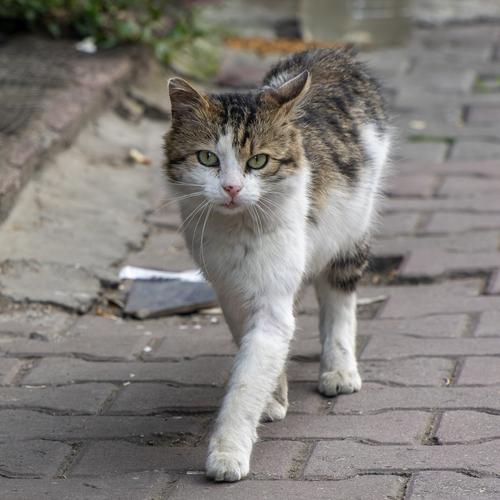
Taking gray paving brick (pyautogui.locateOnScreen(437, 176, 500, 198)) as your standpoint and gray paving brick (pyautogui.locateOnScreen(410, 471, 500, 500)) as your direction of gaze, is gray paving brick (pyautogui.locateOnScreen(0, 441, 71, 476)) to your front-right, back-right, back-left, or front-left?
front-right

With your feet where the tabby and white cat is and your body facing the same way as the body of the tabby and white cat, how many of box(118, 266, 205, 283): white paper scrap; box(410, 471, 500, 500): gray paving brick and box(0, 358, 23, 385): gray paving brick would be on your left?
1

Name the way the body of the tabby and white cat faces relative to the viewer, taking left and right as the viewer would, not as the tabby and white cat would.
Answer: facing the viewer and to the left of the viewer

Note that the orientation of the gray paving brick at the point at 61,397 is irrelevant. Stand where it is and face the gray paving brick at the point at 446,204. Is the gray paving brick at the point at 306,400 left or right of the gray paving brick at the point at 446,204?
right

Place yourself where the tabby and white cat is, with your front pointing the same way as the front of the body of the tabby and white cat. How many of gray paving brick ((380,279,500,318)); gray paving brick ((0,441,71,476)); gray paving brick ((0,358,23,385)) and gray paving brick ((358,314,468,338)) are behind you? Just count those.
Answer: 2

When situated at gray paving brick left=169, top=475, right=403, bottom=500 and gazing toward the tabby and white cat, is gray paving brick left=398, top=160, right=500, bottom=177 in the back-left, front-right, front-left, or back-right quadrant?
front-right

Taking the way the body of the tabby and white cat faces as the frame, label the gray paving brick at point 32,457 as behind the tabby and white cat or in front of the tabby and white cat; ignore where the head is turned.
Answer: in front

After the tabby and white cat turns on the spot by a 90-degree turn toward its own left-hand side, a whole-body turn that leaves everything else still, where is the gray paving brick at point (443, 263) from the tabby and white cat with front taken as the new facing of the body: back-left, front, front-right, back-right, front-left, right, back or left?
left

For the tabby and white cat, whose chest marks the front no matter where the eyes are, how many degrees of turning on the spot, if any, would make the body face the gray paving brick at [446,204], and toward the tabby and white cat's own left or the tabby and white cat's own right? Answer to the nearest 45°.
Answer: approximately 180°

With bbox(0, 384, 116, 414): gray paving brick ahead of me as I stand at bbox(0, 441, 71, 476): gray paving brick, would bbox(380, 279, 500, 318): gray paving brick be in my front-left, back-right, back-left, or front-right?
front-right

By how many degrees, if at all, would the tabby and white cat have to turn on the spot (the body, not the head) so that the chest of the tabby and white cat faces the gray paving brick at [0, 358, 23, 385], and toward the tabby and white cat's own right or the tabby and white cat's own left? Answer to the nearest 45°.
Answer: approximately 45° to the tabby and white cat's own right

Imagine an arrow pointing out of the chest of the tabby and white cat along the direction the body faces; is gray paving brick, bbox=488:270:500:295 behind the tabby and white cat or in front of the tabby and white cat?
behind
